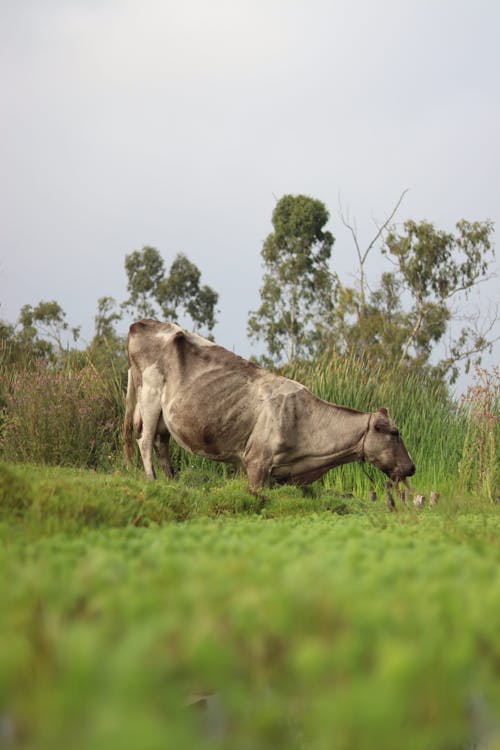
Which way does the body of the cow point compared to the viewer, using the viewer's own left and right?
facing to the right of the viewer
